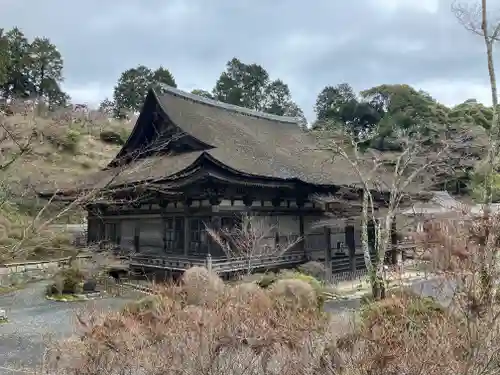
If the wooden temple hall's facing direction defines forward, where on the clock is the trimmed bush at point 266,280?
The trimmed bush is roughly at 1 o'clock from the wooden temple hall.

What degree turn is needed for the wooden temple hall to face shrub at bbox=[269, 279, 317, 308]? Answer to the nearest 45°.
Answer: approximately 45° to its right

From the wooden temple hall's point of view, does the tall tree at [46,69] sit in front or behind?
behind

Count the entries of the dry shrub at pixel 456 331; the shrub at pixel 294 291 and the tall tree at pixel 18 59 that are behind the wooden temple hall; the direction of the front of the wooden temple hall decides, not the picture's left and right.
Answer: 1

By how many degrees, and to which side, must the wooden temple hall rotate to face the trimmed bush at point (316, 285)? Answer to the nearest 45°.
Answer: approximately 45° to its right

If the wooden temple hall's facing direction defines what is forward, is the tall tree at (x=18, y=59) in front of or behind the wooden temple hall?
behind

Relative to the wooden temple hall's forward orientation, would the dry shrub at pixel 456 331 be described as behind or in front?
in front

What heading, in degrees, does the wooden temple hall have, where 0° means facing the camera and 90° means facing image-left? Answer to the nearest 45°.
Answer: approximately 315°

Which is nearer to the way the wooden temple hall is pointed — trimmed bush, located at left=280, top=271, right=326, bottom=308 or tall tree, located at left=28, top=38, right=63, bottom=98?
the trimmed bush

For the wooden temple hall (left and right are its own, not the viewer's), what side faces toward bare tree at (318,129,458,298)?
front
